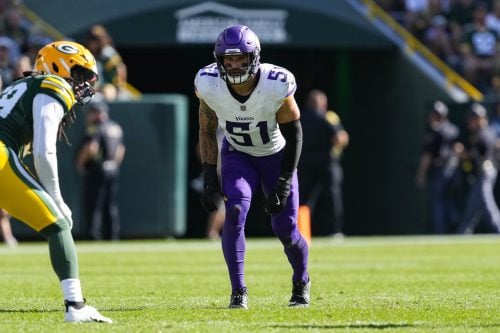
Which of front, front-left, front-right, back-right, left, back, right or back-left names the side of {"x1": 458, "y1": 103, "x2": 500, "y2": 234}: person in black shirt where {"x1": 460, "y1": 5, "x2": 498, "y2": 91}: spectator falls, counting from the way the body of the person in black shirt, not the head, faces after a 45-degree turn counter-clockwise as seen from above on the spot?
back

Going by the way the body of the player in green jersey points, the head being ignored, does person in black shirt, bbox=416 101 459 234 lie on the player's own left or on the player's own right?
on the player's own left

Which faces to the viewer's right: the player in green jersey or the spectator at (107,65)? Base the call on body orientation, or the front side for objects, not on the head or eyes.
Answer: the player in green jersey

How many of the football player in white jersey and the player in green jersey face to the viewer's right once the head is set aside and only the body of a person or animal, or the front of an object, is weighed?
1

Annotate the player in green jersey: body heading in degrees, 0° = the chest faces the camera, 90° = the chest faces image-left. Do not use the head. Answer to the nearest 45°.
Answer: approximately 270°

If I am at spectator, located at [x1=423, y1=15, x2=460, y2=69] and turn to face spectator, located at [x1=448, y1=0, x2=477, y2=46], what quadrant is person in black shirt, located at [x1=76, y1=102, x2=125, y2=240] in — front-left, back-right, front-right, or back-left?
back-left

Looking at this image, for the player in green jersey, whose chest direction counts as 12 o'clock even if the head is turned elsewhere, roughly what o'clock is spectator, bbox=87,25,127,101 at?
The spectator is roughly at 9 o'clock from the player in green jersey.

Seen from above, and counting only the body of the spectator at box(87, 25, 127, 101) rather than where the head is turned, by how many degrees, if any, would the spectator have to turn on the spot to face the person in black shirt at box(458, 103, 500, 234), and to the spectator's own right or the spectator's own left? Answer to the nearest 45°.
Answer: approximately 135° to the spectator's own left

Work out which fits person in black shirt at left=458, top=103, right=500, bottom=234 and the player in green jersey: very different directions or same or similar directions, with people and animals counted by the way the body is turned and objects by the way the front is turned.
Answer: very different directions

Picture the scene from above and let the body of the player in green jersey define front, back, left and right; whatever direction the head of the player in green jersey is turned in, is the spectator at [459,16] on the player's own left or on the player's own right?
on the player's own left
